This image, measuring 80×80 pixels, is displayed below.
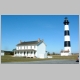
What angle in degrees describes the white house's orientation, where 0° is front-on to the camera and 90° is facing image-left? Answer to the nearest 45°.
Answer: approximately 45°
